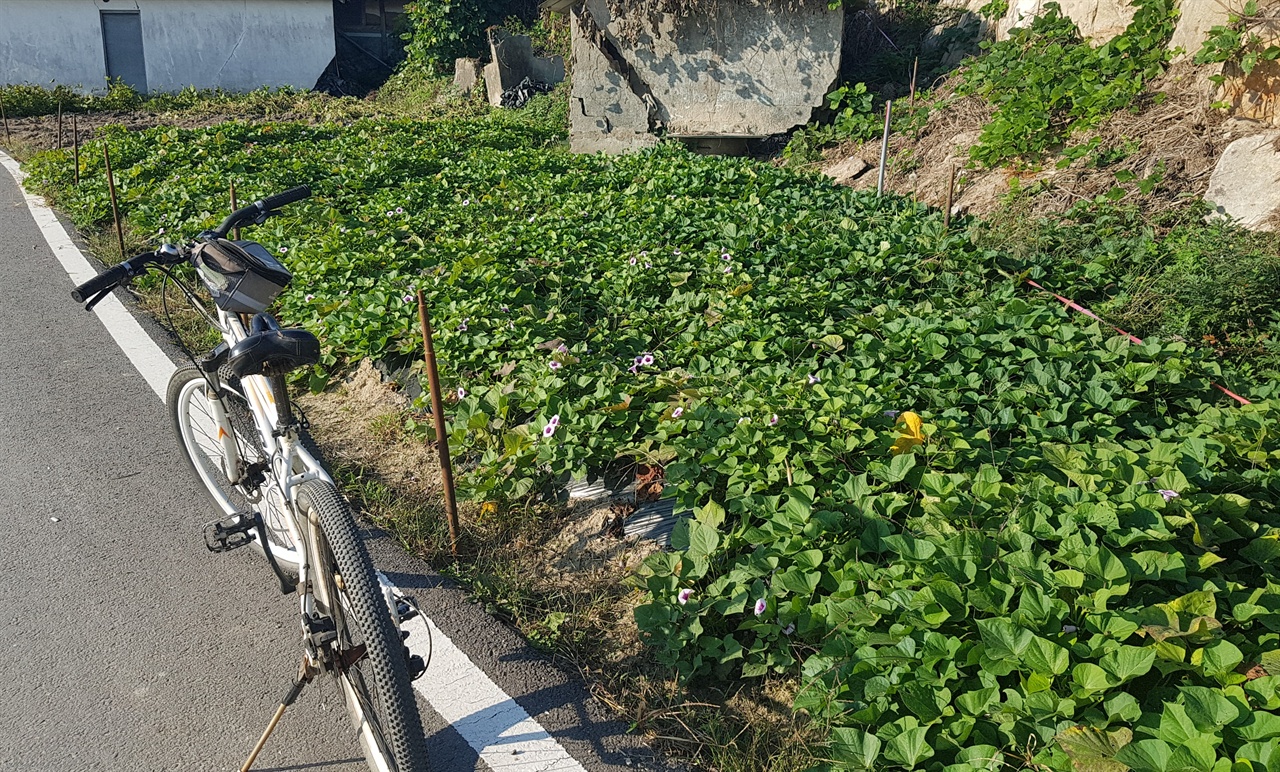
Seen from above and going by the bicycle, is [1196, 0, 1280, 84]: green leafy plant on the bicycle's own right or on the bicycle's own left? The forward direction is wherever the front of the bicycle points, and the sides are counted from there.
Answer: on the bicycle's own right

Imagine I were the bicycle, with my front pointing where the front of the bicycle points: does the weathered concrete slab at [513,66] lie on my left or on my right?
on my right

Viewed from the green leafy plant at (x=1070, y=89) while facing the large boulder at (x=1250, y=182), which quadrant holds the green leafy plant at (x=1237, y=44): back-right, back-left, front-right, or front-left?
front-left

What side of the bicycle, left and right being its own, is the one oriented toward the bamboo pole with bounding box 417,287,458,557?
right

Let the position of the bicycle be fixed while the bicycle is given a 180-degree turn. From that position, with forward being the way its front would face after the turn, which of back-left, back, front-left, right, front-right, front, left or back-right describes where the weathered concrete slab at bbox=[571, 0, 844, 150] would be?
left

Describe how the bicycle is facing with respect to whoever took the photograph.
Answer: facing away from the viewer and to the left of the viewer

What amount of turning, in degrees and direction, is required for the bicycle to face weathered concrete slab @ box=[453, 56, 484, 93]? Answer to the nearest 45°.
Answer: approximately 45° to its right
